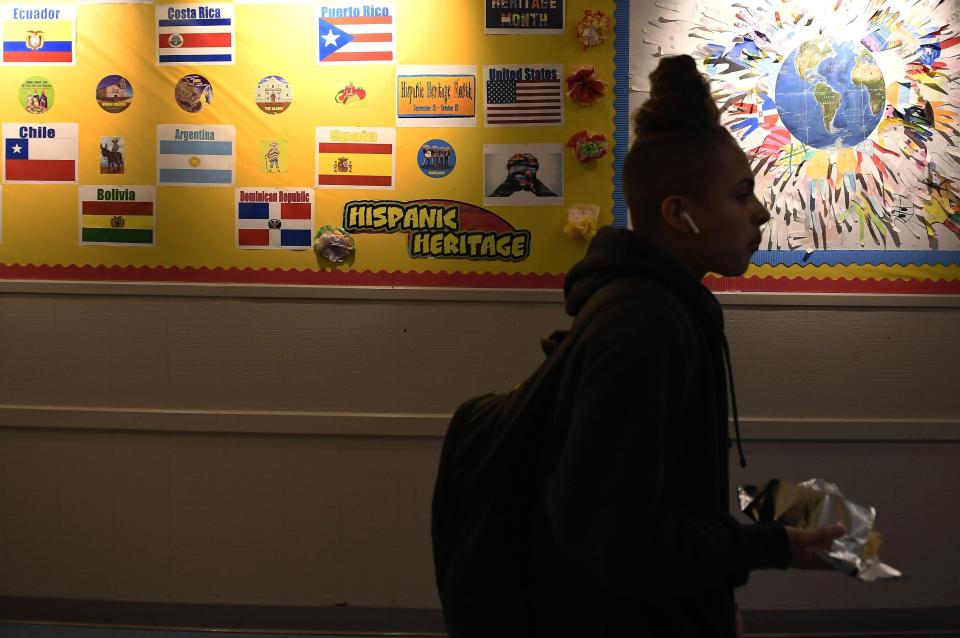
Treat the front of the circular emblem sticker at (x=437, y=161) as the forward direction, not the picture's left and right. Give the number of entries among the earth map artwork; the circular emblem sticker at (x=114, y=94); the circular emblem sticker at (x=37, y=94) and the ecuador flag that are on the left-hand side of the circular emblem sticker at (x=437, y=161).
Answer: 1

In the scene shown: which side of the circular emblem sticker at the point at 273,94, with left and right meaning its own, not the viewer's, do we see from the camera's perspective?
front

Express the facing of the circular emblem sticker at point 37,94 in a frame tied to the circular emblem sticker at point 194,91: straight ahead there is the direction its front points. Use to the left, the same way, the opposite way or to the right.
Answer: the same way

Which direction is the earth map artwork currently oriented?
toward the camera

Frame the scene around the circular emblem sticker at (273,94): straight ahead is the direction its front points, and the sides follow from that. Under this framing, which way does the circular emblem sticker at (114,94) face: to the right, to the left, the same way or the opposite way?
the same way

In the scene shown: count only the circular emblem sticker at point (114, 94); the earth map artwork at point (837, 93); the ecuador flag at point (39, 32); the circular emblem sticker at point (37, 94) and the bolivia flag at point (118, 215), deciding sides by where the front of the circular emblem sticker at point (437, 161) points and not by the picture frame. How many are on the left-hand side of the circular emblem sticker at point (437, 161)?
1

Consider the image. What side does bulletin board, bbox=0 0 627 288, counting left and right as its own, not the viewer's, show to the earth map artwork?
left

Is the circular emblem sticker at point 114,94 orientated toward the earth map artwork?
no

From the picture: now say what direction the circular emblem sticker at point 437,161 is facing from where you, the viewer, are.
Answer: facing the viewer

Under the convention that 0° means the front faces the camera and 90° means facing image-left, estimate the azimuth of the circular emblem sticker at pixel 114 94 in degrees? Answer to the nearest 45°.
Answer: approximately 0°

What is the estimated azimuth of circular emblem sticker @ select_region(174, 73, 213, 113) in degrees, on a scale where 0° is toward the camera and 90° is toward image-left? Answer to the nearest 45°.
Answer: approximately 0°

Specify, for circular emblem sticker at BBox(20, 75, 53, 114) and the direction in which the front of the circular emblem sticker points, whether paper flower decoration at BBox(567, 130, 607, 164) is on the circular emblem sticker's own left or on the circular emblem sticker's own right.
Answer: on the circular emblem sticker's own left
